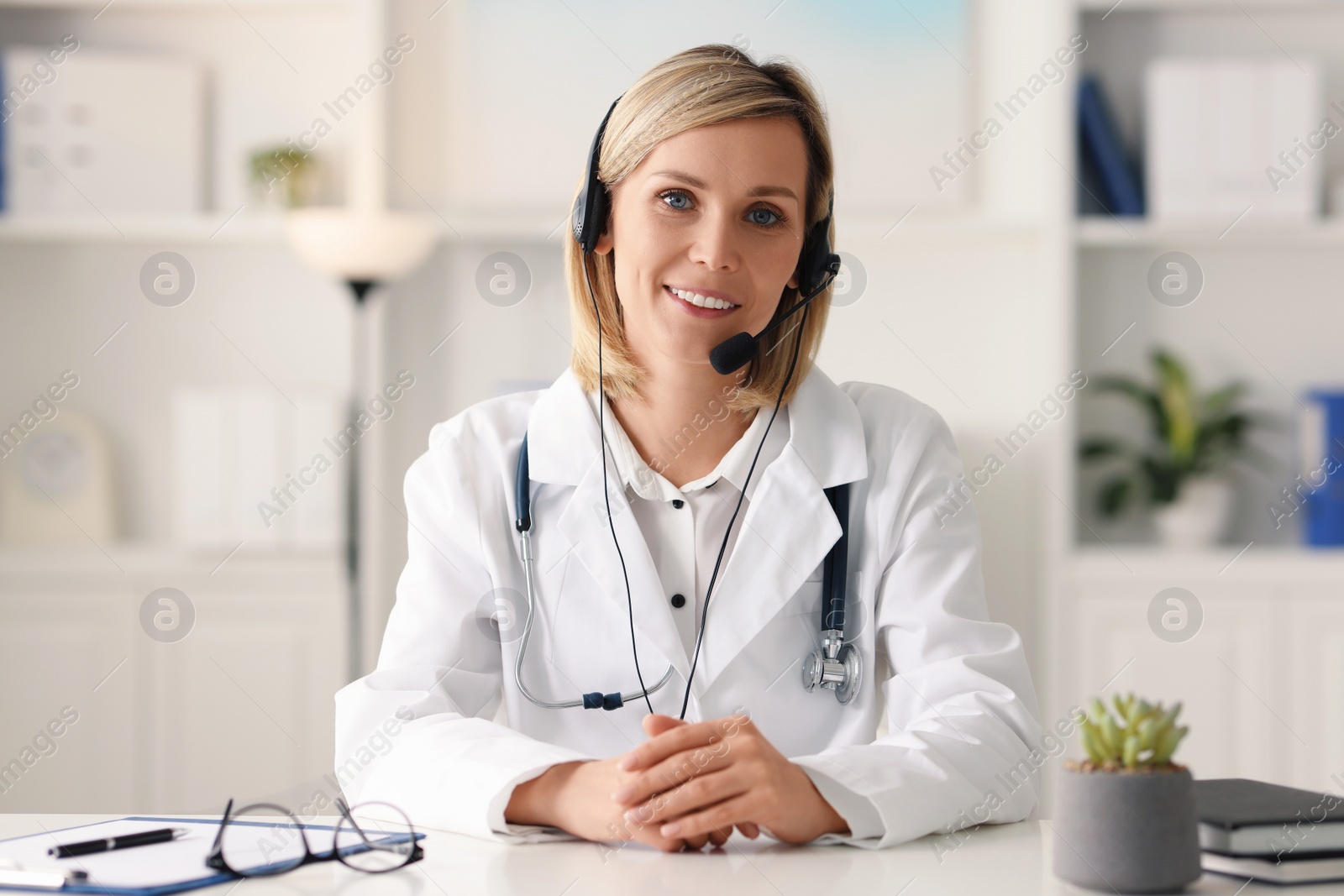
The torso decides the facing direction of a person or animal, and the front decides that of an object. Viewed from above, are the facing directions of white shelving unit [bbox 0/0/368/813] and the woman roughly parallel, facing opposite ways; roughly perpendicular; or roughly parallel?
roughly parallel

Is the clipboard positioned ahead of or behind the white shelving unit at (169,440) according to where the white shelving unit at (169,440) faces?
ahead

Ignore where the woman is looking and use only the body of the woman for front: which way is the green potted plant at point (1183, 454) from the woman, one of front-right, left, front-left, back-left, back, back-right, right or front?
back-left

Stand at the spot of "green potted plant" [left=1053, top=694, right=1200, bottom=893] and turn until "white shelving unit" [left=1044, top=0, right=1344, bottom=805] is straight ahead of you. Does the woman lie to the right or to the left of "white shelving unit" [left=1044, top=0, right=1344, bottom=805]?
left

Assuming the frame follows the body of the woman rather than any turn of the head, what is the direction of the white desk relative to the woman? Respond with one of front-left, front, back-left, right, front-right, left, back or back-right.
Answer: front

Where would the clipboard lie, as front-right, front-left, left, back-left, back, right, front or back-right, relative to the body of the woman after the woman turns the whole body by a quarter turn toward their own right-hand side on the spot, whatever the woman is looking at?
front-left

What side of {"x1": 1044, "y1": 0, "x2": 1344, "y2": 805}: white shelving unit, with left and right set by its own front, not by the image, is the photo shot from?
front

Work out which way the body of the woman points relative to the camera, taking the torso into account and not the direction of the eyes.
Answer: toward the camera

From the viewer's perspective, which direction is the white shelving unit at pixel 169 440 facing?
toward the camera

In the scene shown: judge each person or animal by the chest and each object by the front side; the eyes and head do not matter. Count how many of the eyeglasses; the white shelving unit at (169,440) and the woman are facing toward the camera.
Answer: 3

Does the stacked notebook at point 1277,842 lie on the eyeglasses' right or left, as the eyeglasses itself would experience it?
on its left

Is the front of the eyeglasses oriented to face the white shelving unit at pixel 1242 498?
no

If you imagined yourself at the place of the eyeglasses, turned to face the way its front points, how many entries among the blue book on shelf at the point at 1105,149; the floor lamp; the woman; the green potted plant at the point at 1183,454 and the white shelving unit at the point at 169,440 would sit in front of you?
0

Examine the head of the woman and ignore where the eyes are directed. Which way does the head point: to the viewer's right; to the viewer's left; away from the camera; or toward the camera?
toward the camera

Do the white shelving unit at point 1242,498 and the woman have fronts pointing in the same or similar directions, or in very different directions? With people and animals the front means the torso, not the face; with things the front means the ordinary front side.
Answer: same or similar directions
